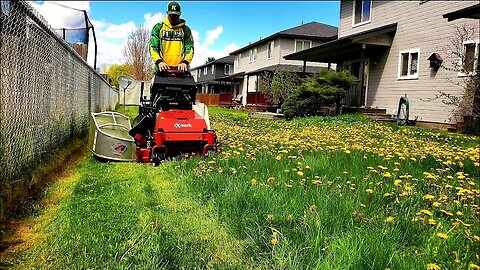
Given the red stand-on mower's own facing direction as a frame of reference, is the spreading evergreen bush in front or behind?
behind

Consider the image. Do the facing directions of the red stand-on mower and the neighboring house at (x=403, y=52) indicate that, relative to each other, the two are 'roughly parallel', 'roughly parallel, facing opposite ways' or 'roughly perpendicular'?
roughly perpendicular

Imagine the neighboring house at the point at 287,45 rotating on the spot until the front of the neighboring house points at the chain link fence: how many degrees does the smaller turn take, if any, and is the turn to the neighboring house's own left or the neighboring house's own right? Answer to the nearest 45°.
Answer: approximately 45° to the neighboring house's own left

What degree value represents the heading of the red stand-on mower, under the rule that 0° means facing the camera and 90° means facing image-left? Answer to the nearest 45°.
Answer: approximately 0°

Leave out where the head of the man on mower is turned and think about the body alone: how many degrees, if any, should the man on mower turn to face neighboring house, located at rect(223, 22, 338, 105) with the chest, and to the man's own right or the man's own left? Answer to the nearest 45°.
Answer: approximately 180°

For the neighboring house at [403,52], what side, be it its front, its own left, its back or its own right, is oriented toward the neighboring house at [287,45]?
right

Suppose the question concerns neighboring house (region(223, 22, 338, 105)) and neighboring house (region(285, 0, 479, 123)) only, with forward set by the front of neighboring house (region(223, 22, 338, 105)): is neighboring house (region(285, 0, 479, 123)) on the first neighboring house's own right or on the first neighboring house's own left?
on the first neighboring house's own left

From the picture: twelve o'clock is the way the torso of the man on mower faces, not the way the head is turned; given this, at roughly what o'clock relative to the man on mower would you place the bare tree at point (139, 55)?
The bare tree is roughly at 6 o'clock from the man on mower.
